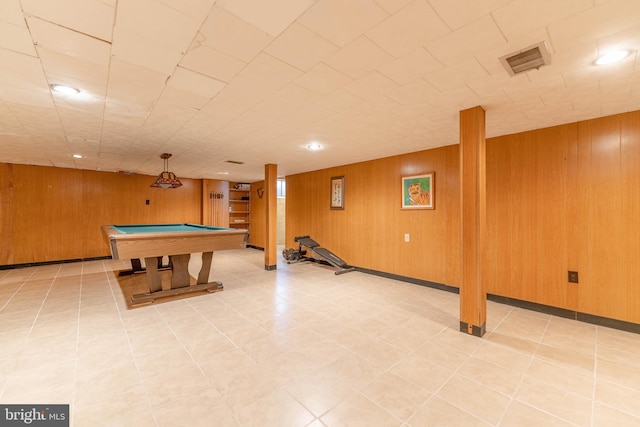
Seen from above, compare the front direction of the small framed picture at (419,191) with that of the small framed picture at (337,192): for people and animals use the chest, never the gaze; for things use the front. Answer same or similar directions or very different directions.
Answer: same or similar directions

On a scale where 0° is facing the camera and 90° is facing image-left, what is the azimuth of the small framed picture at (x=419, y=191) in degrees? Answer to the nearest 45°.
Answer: approximately 45°

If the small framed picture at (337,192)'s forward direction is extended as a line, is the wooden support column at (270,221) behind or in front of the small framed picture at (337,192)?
in front

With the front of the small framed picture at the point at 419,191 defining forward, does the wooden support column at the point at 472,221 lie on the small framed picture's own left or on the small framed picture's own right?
on the small framed picture's own left

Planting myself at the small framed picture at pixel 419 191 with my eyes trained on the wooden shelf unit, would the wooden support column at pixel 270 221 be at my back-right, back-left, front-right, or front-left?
front-left

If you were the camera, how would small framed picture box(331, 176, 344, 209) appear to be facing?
facing the viewer and to the left of the viewer

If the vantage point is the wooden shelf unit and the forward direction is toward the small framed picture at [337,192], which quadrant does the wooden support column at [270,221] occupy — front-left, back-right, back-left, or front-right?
front-right

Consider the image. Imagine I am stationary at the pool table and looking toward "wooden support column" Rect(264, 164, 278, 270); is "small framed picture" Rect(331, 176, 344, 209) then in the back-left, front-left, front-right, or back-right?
front-right

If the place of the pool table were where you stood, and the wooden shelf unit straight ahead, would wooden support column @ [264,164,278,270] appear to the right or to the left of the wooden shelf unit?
right

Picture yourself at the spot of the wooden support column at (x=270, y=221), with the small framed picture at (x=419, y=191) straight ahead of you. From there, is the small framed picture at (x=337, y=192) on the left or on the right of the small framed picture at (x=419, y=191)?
left

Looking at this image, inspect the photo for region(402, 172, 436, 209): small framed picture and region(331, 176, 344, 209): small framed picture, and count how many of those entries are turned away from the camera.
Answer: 0

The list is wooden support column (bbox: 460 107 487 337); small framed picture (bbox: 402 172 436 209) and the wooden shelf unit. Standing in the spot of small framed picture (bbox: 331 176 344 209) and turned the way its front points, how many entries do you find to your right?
1

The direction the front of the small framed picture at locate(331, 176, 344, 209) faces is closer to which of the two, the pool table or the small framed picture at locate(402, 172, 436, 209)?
the pool table

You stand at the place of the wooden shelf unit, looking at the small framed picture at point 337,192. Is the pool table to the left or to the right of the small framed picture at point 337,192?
right

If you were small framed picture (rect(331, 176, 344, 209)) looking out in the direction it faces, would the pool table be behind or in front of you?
in front

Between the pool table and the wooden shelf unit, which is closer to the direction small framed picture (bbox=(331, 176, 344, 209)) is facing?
the pool table
